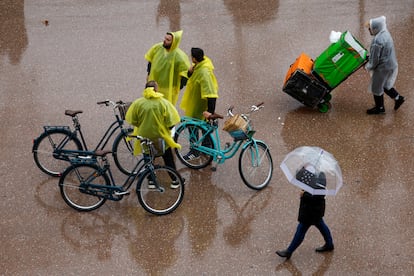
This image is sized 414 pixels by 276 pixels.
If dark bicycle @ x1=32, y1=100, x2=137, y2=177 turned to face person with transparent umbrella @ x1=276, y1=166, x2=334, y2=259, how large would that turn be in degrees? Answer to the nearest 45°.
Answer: approximately 45° to its right

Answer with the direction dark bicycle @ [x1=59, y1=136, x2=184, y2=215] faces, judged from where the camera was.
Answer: facing to the right of the viewer

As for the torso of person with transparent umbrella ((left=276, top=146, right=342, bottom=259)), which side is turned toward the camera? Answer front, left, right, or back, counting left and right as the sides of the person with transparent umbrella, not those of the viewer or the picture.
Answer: left

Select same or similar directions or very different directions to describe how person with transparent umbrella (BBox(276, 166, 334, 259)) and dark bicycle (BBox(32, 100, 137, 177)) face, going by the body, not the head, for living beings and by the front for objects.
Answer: very different directions

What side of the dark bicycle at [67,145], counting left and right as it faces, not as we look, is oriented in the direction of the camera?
right
